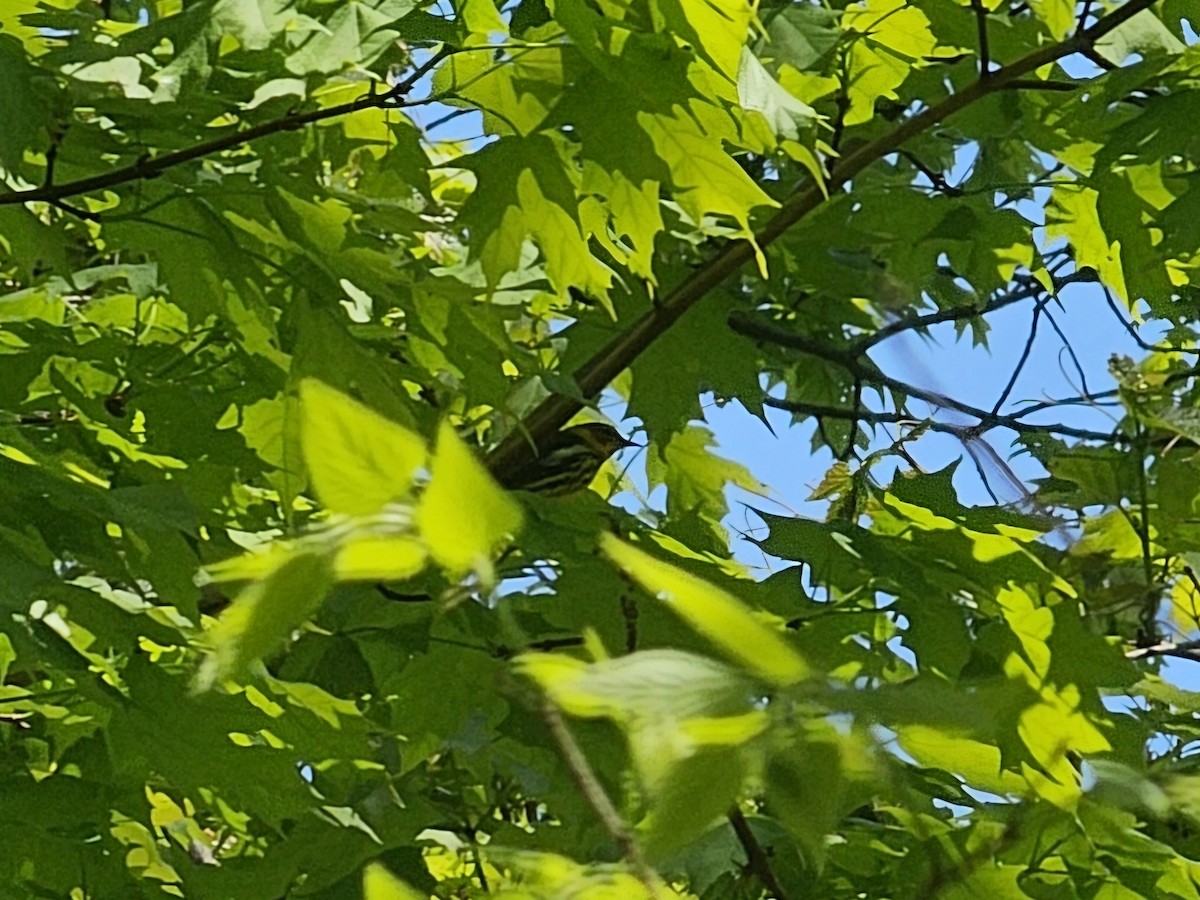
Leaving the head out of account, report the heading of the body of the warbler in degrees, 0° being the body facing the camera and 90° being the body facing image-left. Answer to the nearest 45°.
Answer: approximately 270°
